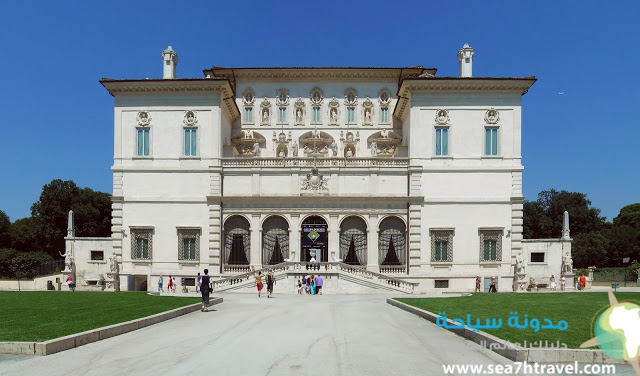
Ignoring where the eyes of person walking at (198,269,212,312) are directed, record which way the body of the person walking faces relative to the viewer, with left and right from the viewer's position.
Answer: facing away from the viewer

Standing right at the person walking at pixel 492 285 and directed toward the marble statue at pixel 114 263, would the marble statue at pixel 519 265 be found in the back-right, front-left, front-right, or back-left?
back-right

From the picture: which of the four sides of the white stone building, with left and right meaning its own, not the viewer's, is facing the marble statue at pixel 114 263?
right

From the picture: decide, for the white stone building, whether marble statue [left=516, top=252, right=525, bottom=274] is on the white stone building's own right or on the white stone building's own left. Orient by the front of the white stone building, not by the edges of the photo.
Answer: on the white stone building's own left

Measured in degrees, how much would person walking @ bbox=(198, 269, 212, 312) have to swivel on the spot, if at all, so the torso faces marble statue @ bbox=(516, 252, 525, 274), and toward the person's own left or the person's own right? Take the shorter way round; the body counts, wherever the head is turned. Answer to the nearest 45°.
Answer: approximately 45° to the person's own right

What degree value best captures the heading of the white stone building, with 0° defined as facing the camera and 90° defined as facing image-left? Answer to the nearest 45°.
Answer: approximately 0°

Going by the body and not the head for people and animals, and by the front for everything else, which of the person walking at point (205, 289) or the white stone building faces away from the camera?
the person walking

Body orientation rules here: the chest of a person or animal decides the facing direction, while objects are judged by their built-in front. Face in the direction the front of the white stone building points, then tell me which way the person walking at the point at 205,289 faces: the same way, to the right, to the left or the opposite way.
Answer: the opposite way

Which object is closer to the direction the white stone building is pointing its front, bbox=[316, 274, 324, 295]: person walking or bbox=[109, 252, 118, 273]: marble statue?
the person walking

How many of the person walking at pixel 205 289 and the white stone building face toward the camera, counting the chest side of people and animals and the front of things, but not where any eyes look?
1

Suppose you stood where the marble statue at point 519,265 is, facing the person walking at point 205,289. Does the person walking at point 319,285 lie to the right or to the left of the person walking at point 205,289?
right
